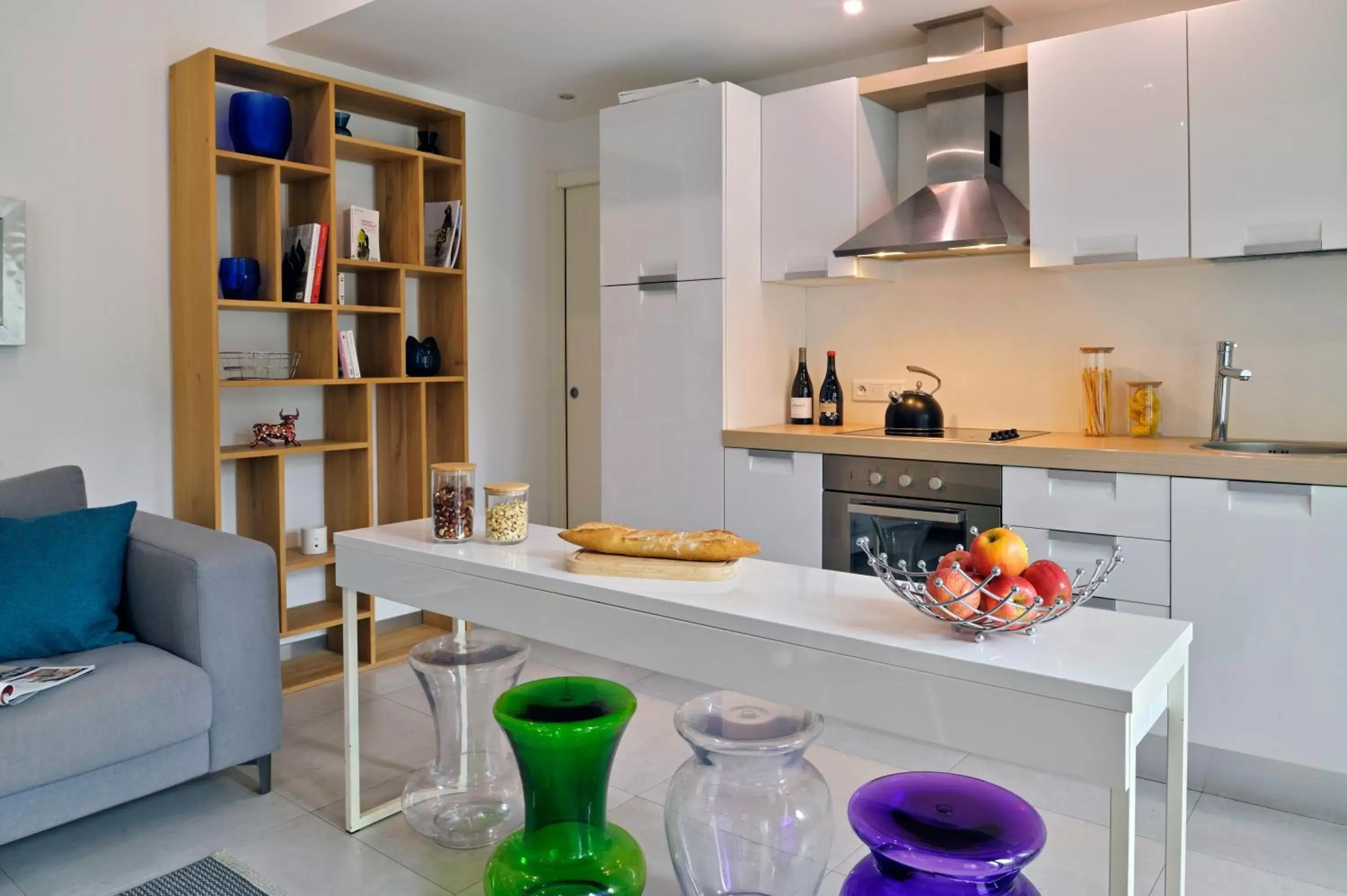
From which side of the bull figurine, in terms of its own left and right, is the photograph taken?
right

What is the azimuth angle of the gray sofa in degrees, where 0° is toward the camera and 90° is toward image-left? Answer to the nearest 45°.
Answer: approximately 315°

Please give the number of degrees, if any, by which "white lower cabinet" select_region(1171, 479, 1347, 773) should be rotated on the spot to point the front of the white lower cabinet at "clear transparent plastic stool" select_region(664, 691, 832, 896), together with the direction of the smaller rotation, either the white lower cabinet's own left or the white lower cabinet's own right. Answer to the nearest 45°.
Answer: approximately 45° to the white lower cabinet's own right

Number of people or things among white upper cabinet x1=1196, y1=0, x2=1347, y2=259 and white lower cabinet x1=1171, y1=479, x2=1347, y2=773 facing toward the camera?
2

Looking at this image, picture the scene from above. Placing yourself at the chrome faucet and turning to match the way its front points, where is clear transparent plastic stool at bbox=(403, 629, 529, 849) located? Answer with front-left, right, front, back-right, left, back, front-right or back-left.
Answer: right

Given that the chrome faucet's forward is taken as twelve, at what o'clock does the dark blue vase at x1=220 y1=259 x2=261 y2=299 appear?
The dark blue vase is roughly at 4 o'clock from the chrome faucet.

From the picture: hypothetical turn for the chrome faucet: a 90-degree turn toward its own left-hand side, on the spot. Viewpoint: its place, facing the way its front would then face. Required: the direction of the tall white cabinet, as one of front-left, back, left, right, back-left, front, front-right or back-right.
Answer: back-left

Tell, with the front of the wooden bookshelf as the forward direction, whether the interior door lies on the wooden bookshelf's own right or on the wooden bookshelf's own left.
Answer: on the wooden bookshelf's own left

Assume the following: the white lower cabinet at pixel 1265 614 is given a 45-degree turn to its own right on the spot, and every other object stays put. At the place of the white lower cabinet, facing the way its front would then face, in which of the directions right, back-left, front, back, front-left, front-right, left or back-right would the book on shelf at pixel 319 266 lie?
front-right

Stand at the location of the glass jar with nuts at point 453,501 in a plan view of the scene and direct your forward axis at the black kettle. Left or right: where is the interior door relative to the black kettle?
left
